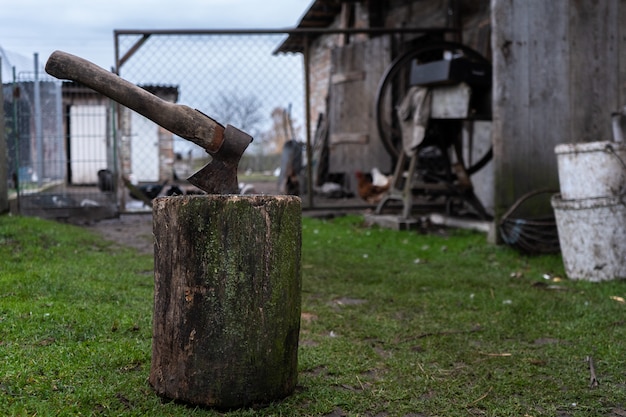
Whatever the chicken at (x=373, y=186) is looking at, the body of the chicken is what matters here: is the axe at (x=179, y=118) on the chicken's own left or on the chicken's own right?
on the chicken's own left

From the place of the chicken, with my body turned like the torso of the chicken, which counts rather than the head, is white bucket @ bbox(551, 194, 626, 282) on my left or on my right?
on my left

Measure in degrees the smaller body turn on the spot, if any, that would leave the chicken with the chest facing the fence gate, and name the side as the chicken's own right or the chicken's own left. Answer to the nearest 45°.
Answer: approximately 45° to the chicken's own left

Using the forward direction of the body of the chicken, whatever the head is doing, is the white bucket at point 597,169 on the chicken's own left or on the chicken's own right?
on the chicken's own left

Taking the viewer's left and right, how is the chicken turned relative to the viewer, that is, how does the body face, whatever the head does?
facing to the left of the viewer

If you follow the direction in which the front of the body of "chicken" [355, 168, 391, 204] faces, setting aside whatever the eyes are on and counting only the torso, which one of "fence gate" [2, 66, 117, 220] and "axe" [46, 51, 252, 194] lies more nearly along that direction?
the fence gate

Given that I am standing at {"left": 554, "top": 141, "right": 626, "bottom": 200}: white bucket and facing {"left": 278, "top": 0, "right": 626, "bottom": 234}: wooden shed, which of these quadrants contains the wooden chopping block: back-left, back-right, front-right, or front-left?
back-left
